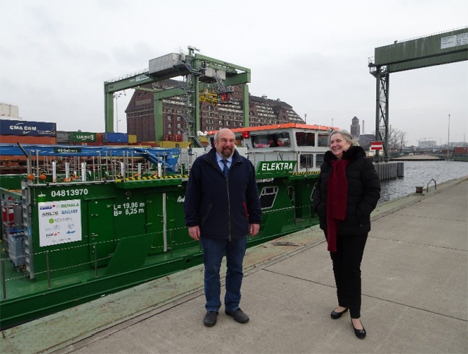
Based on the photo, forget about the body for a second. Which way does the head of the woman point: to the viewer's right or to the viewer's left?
to the viewer's left

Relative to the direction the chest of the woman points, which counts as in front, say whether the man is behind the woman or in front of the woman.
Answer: in front

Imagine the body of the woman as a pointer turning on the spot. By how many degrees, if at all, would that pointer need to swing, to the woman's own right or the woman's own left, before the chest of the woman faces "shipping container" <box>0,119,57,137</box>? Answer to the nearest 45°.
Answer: approximately 90° to the woman's own right

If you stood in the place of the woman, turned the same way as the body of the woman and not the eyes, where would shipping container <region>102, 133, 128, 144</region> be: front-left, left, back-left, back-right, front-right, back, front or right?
right

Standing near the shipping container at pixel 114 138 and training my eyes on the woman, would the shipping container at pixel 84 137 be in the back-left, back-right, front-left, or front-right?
back-right

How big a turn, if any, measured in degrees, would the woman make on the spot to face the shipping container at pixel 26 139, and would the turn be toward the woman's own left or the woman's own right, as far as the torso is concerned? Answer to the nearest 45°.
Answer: approximately 90° to the woman's own right

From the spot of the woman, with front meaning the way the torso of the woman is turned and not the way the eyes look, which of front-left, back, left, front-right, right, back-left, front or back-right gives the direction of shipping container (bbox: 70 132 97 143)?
right

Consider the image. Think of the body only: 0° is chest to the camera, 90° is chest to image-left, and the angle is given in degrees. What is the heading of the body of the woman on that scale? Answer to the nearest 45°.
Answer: approximately 45°
